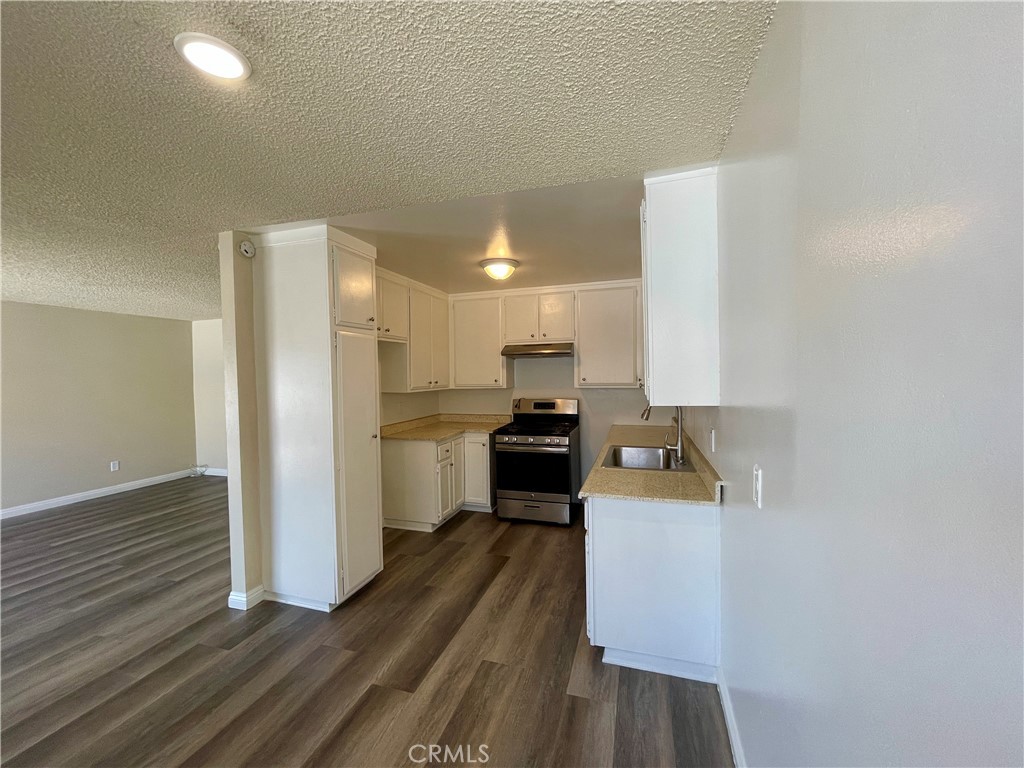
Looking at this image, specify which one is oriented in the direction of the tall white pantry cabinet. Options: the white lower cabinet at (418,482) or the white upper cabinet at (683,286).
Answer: the white upper cabinet

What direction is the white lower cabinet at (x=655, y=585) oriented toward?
to the viewer's left

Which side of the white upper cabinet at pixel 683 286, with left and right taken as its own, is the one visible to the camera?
left

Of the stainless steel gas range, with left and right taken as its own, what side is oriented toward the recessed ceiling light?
front

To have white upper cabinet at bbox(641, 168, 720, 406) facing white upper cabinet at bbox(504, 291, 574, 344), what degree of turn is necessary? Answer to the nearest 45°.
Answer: approximately 45° to its right

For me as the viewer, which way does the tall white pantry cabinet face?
facing the viewer and to the right of the viewer

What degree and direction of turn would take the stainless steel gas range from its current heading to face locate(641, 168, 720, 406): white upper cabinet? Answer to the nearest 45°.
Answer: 0° — it already faces it

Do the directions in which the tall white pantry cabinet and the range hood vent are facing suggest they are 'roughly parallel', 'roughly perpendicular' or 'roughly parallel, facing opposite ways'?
roughly perpendicular

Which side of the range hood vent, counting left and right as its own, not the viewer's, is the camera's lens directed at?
front

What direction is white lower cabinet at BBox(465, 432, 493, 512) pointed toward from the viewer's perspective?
toward the camera

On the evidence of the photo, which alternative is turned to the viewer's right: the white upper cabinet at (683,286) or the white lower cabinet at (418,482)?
the white lower cabinet

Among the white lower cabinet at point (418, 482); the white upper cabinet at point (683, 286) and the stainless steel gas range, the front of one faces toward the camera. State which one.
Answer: the stainless steel gas range

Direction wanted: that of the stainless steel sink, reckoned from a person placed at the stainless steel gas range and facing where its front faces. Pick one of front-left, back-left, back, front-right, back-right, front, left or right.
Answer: front-left

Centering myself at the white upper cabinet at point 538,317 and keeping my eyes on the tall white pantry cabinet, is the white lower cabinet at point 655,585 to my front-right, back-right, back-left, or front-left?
front-left

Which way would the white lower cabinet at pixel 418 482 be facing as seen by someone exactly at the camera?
facing to the right of the viewer
